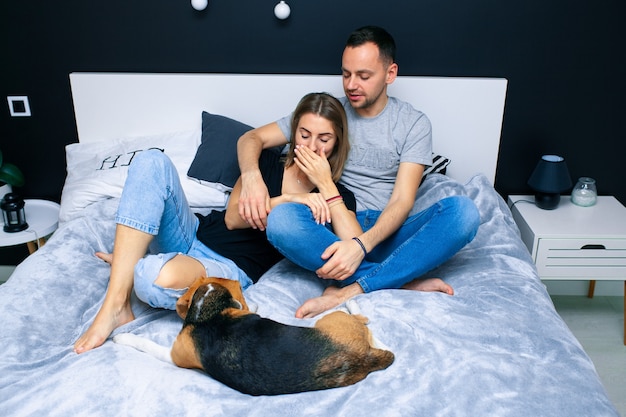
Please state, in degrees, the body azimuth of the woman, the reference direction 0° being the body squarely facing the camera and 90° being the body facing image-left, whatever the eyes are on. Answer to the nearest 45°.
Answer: approximately 45°

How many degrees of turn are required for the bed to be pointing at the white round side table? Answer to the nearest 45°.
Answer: approximately 135° to its right

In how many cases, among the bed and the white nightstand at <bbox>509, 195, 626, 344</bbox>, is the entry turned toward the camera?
2

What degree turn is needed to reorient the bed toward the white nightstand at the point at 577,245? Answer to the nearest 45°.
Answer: approximately 135° to its left

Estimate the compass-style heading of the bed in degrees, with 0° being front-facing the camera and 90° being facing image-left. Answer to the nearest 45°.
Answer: approximately 0°

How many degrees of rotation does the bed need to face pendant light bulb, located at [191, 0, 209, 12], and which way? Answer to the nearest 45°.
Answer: approximately 180°

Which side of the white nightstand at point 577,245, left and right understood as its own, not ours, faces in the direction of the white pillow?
right

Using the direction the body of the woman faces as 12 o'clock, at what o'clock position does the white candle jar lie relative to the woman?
The white candle jar is roughly at 7 o'clock from the woman.

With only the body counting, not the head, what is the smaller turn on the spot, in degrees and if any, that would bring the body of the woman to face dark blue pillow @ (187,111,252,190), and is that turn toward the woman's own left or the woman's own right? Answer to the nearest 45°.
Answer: approximately 135° to the woman's own right

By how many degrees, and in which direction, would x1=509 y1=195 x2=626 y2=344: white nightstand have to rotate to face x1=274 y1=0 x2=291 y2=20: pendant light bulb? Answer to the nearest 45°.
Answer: approximately 90° to its right
